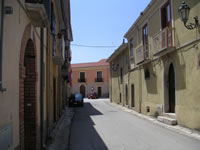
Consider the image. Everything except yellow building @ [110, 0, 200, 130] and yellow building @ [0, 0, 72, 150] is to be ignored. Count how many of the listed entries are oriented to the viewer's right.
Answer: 1

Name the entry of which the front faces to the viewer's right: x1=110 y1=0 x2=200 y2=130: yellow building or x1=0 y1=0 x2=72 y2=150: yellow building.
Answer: x1=0 y1=0 x2=72 y2=150: yellow building

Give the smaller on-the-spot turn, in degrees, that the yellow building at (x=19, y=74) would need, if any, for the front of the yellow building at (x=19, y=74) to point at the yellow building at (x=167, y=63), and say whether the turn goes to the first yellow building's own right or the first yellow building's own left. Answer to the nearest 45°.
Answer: approximately 45° to the first yellow building's own left

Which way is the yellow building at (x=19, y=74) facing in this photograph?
to the viewer's right

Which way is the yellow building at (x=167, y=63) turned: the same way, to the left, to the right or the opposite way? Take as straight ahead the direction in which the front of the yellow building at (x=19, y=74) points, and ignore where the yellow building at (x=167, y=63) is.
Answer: the opposite way

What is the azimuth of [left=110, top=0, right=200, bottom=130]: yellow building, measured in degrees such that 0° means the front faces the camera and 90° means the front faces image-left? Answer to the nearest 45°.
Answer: approximately 45°

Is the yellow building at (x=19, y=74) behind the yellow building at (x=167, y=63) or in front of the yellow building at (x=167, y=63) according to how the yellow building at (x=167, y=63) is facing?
in front
